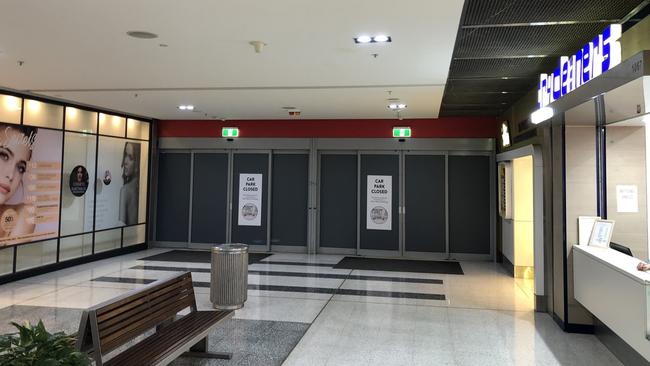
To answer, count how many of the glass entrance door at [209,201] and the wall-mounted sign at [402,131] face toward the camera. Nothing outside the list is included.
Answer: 2

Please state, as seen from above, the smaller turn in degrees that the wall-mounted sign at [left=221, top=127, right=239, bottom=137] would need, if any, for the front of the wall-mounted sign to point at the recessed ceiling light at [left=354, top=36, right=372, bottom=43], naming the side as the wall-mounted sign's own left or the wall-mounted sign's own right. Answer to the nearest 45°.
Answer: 0° — it already faces it

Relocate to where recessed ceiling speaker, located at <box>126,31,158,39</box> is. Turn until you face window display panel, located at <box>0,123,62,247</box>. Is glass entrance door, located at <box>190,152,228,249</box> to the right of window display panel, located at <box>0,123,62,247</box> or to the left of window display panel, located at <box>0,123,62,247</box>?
right

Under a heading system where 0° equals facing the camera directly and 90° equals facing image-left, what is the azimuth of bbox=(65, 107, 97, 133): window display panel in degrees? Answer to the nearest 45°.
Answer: approximately 315°

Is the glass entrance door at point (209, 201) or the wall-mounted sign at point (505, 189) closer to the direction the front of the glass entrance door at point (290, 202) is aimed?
the wall-mounted sign

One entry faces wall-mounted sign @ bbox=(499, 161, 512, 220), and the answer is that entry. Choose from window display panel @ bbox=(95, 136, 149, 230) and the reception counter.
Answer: the window display panel

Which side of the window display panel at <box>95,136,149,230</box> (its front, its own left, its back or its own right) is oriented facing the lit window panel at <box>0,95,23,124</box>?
right

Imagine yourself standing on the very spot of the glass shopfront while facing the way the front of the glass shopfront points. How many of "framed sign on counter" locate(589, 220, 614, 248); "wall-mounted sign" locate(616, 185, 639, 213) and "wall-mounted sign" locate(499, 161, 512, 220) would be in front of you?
3

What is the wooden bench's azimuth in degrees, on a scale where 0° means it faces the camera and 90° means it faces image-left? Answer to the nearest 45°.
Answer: approximately 315°

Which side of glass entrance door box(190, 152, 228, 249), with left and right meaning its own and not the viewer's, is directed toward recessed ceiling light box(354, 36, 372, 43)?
front

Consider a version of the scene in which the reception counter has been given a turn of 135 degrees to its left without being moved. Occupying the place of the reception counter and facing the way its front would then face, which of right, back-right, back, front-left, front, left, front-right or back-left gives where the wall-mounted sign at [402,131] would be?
back-left

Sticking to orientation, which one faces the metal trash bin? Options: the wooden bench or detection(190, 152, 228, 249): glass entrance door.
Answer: the glass entrance door
